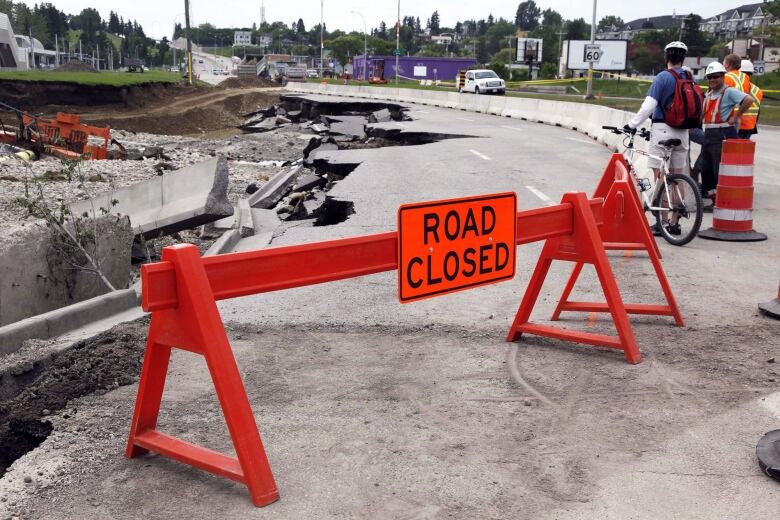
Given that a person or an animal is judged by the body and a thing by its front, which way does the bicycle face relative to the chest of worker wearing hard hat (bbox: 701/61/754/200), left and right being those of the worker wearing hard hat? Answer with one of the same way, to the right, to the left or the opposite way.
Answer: to the right

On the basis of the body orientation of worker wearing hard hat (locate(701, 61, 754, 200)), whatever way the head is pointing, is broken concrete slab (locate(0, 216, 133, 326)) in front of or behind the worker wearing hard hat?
in front

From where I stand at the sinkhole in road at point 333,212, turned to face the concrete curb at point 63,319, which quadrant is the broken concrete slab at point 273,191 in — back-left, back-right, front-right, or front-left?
back-right

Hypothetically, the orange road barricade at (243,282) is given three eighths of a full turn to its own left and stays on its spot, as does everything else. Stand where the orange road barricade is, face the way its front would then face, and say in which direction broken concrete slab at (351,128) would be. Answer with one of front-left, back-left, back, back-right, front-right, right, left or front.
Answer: front

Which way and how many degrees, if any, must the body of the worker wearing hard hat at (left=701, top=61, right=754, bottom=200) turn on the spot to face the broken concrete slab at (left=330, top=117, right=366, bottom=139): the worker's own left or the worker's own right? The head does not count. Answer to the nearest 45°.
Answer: approximately 90° to the worker's own right

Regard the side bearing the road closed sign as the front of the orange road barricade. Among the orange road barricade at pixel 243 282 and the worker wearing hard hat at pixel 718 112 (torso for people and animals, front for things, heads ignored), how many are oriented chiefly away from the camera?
0

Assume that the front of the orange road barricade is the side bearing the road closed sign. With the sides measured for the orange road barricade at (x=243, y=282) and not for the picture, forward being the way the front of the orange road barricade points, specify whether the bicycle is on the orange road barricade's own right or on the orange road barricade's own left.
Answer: on the orange road barricade's own left

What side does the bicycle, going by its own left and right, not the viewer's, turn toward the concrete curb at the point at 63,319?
left

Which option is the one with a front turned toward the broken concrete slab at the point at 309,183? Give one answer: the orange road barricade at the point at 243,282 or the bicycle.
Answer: the bicycle

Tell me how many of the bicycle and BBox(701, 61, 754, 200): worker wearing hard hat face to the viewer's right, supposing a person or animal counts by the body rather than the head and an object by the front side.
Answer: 0

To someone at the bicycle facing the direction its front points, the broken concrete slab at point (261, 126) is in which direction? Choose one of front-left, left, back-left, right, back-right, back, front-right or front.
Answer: front

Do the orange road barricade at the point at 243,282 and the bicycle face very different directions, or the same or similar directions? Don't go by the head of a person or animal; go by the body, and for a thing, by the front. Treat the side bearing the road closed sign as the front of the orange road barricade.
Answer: very different directions

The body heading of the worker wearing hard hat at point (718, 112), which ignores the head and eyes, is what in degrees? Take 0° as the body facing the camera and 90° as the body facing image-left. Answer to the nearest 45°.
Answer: approximately 45°

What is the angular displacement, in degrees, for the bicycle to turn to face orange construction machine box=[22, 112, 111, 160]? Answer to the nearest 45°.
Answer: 0° — it already faces it

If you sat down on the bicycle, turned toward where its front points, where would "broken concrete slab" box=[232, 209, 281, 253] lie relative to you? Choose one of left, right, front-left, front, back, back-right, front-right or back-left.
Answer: front-left

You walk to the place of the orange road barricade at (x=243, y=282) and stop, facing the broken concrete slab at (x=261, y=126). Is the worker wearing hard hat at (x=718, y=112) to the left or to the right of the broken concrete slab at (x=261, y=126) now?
right

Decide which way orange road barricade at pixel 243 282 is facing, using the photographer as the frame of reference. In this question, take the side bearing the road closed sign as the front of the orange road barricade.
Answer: facing the viewer and to the right of the viewer

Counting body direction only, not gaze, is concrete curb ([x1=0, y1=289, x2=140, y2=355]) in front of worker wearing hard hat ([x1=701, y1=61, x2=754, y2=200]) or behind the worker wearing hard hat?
in front
